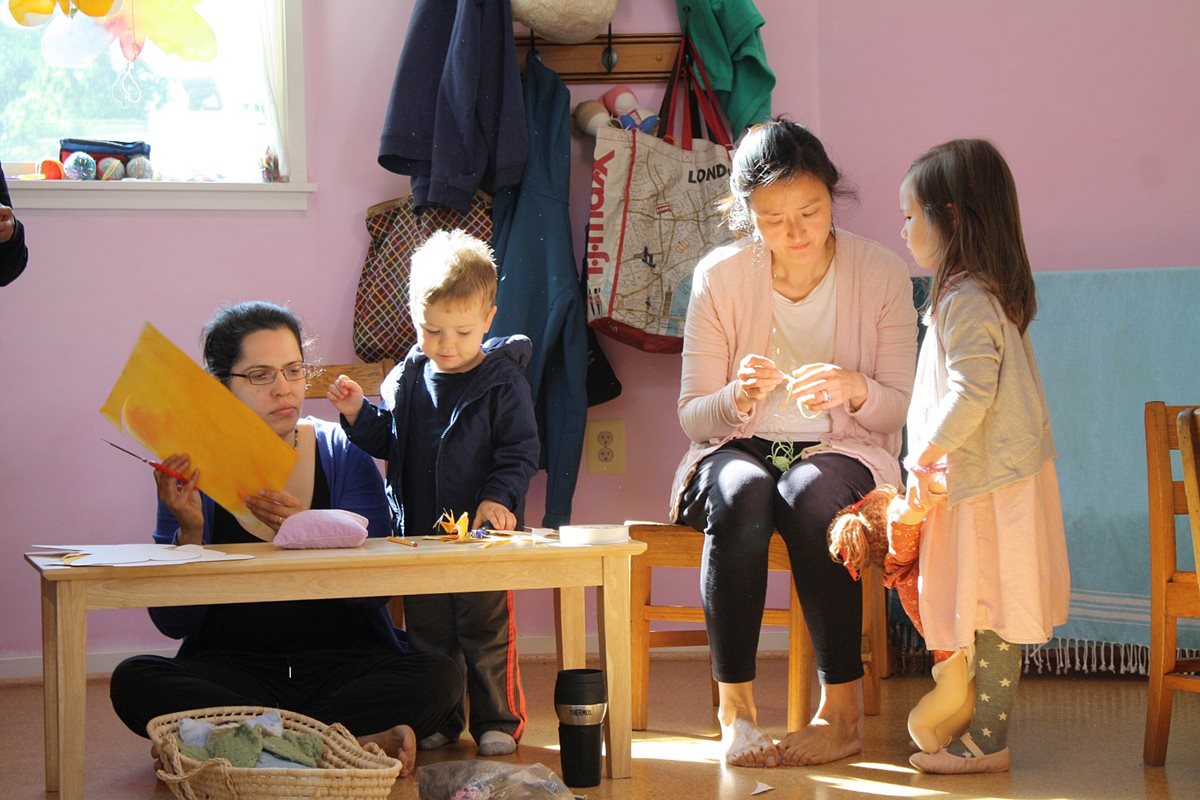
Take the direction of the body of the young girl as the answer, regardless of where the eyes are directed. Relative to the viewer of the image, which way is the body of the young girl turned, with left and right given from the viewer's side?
facing to the left of the viewer

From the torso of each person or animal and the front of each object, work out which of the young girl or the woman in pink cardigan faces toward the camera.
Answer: the woman in pink cardigan

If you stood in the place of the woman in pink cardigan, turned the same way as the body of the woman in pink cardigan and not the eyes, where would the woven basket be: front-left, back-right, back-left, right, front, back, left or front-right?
front-right

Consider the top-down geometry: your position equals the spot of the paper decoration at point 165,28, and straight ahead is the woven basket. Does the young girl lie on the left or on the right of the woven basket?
left

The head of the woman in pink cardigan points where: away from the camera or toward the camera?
toward the camera

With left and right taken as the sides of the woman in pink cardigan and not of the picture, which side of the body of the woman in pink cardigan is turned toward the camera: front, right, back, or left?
front

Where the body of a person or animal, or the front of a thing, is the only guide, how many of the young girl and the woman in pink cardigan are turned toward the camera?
1

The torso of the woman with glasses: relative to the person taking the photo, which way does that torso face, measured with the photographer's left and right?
facing the viewer

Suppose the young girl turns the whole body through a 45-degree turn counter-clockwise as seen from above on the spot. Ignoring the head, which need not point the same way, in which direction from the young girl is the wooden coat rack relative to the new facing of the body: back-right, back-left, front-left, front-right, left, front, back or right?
right

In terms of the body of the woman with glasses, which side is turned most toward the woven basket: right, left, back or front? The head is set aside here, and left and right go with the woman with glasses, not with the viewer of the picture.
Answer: front

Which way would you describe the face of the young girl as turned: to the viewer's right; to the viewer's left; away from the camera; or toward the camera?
to the viewer's left

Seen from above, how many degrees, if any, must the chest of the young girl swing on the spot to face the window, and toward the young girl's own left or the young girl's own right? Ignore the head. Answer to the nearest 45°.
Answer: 0° — they already face it

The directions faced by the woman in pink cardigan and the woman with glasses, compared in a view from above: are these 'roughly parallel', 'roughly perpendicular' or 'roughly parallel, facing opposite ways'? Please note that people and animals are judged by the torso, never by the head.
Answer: roughly parallel

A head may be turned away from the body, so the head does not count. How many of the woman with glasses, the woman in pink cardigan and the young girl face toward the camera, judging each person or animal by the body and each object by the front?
2
